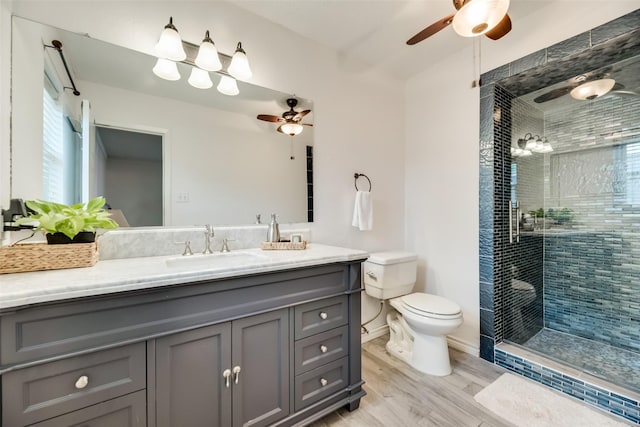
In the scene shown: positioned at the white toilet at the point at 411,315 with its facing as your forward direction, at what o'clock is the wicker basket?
The wicker basket is roughly at 3 o'clock from the white toilet.

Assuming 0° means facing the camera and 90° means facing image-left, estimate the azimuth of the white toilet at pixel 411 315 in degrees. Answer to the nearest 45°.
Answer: approximately 315°

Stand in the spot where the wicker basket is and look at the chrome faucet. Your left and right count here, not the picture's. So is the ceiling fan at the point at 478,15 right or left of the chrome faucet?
right
